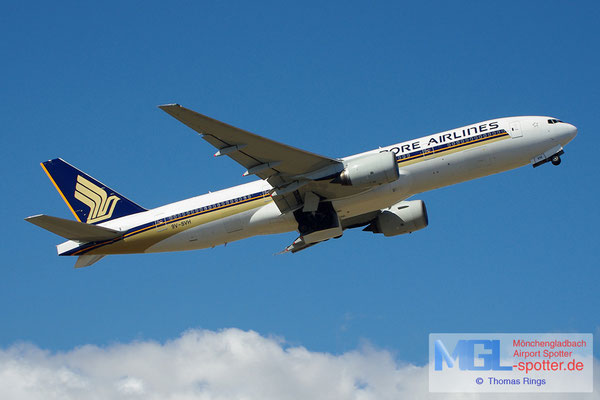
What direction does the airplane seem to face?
to the viewer's right
